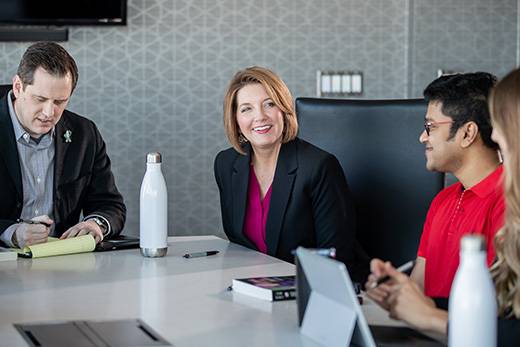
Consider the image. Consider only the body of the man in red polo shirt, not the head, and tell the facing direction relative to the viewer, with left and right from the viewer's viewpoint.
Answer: facing the viewer and to the left of the viewer

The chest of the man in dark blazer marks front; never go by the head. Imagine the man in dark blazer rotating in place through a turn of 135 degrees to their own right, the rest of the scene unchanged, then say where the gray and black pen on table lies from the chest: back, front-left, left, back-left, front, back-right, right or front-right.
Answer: back

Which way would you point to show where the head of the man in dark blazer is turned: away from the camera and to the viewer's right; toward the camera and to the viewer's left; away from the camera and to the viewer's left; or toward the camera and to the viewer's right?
toward the camera and to the viewer's right

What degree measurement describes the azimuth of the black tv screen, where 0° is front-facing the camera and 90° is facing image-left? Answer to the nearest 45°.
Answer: approximately 0°

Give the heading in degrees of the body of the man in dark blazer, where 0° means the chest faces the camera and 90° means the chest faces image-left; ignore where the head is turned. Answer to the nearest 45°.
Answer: approximately 0°

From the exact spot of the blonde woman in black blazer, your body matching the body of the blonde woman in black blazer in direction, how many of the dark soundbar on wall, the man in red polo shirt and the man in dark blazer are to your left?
1

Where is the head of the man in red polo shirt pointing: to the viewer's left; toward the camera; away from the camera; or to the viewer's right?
to the viewer's left

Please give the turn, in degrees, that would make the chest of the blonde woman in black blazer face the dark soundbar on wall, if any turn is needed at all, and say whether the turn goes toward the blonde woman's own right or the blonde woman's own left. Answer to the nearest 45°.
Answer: approximately 90° to the blonde woman's own right

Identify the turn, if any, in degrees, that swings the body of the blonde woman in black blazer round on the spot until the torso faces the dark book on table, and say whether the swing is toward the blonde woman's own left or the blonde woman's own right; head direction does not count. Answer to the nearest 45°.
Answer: approximately 45° to the blonde woman's own left

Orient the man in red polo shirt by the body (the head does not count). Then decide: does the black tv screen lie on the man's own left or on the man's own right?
on the man's own right
